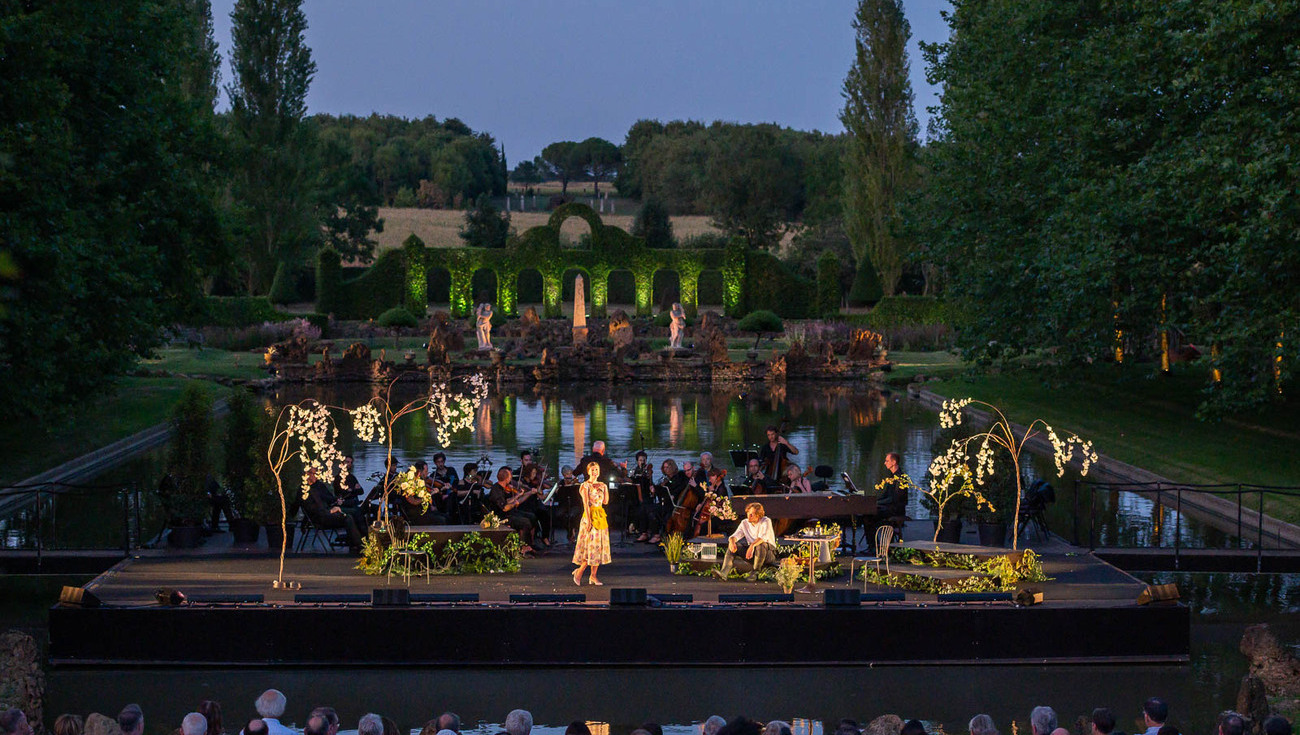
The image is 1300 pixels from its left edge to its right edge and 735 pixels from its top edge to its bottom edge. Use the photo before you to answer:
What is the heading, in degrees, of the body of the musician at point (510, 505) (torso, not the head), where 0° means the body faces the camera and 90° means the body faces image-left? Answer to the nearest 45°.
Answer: approximately 270°

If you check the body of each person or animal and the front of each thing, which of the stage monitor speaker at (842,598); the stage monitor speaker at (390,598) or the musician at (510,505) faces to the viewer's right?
the musician

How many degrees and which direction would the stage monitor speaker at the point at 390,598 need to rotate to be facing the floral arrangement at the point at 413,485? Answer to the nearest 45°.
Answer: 0° — it already faces it

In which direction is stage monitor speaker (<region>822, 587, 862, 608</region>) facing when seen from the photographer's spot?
facing away from the viewer

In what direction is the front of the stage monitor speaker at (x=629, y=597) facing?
away from the camera

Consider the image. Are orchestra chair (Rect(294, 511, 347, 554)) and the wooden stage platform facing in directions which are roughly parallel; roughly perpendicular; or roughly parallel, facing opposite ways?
roughly perpendicular

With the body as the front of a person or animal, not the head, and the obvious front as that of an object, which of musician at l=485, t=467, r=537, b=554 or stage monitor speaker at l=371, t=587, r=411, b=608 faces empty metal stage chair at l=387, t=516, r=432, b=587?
the stage monitor speaker

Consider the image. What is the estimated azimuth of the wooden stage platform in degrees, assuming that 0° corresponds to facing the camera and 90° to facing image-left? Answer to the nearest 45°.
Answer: approximately 0°

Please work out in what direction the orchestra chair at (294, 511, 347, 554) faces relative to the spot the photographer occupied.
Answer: facing to the right of the viewer

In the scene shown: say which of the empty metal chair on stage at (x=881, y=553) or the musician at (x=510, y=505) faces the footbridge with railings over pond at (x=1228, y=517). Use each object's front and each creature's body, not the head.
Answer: the musician

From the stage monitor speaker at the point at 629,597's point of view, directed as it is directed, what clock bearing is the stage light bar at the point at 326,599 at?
the stage light bar at the point at 326,599 is roughly at 9 o'clock from the stage monitor speaker at the point at 629,597.

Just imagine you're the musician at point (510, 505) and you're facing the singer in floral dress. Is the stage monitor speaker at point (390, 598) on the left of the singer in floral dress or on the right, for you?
right

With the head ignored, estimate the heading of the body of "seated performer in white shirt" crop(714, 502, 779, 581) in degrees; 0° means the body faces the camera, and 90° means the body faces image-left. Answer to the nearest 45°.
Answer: approximately 45°
